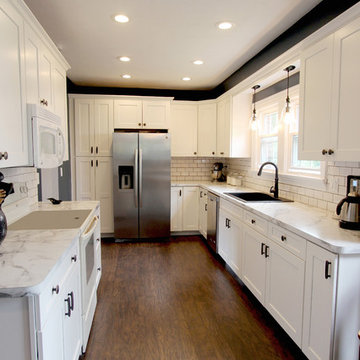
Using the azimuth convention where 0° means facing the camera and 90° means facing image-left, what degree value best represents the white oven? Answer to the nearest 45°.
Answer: approximately 270°

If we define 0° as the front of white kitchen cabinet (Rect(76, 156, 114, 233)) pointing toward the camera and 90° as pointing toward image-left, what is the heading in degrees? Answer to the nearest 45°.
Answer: approximately 0°

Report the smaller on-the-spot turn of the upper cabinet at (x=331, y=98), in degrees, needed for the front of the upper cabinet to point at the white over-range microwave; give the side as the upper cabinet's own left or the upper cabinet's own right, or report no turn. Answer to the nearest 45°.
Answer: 0° — it already faces it

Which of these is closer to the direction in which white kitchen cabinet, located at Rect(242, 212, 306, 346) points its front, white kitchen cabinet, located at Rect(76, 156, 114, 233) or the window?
the white kitchen cabinet

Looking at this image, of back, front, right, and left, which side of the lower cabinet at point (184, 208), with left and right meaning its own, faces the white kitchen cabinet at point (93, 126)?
right

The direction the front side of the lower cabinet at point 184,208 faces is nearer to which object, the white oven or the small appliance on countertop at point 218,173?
the white oven

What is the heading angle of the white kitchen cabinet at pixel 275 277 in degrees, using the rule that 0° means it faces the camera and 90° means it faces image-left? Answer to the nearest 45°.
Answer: approximately 45°

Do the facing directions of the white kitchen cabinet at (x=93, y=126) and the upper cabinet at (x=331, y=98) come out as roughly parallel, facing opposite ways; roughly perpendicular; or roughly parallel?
roughly perpendicular

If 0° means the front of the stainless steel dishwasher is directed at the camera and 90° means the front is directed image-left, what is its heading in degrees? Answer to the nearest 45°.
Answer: approximately 90°

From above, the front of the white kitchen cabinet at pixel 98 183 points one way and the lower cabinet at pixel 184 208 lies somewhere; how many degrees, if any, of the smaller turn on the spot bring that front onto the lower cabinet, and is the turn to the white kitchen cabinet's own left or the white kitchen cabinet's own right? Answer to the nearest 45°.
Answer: approximately 90° to the white kitchen cabinet's own left
